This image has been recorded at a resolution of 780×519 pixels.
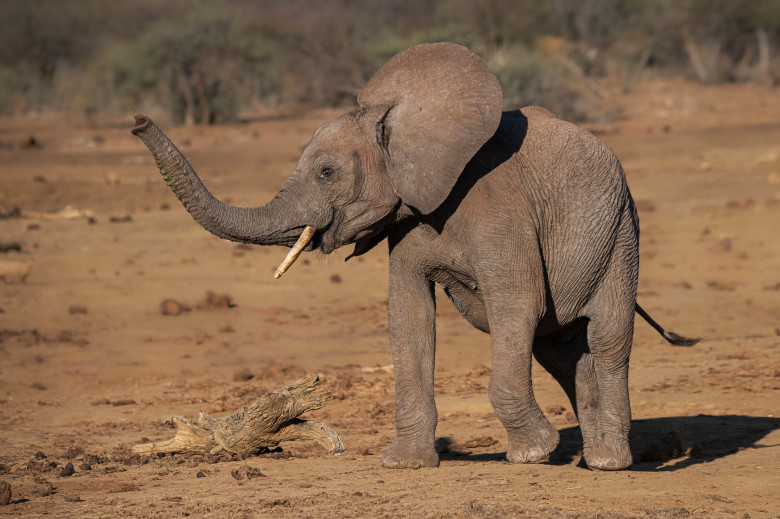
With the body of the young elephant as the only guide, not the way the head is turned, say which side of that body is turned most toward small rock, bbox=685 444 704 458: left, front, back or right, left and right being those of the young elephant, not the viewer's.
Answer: back

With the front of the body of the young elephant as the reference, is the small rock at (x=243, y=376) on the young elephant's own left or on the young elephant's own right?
on the young elephant's own right

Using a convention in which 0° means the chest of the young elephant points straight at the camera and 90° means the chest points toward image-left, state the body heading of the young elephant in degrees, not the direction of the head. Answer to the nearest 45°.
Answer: approximately 45°

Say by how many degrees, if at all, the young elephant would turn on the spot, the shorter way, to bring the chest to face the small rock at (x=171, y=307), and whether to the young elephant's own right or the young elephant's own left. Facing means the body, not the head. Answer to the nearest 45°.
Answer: approximately 90° to the young elephant's own right

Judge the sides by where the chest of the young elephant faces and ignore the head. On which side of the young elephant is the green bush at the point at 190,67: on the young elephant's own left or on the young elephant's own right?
on the young elephant's own right
